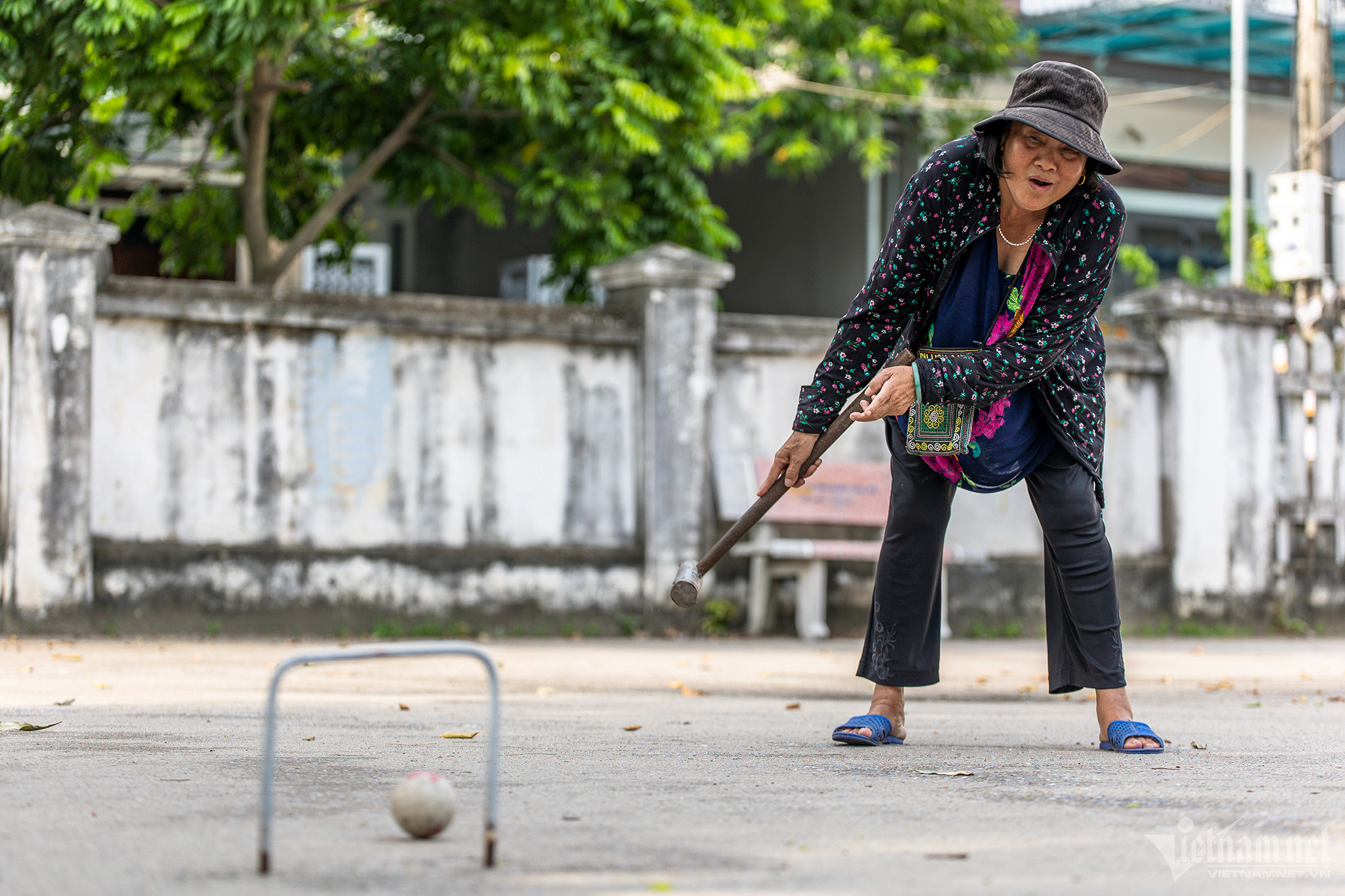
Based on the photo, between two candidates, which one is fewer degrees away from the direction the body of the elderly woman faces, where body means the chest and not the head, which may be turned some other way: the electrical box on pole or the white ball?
the white ball

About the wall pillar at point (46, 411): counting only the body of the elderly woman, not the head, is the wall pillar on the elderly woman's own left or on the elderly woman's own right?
on the elderly woman's own right

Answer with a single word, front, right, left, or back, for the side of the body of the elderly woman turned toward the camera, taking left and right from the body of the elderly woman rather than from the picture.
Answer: front

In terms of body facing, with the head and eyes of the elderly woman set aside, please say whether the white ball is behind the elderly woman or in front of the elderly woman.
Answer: in front

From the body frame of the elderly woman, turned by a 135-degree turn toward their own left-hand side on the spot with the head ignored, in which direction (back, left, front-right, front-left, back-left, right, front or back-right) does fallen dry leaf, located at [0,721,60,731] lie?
back-left

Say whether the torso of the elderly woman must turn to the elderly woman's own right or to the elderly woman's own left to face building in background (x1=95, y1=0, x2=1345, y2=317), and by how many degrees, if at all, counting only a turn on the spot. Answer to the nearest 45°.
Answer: approximately 180°

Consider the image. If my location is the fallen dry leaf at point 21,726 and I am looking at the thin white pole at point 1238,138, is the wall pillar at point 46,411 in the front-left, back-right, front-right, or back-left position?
front-left

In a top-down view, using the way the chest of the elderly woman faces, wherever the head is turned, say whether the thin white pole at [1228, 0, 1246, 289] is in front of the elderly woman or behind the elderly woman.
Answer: behind

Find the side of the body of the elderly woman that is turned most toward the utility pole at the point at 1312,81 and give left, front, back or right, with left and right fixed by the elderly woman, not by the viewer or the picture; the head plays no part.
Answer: back

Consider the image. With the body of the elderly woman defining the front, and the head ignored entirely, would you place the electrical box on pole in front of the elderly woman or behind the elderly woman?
behind
